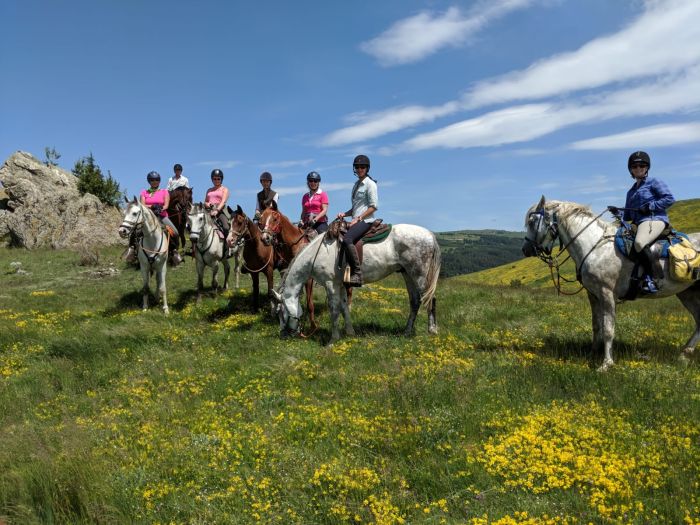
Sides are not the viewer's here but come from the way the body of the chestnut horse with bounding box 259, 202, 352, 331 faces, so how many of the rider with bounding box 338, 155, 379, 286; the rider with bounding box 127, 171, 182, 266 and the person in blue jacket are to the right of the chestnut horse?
1

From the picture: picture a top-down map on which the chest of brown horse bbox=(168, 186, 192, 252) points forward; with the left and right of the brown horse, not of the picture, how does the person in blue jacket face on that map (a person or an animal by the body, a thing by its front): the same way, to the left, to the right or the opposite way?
to the right

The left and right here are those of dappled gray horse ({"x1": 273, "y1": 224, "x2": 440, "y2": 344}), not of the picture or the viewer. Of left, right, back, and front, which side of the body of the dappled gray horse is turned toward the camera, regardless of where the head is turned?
left

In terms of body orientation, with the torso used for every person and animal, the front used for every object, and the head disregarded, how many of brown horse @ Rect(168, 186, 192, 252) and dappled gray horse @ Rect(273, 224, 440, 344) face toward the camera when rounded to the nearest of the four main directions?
1

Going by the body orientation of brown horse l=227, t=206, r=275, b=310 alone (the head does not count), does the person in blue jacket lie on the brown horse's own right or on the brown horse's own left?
on the brown horse's own left

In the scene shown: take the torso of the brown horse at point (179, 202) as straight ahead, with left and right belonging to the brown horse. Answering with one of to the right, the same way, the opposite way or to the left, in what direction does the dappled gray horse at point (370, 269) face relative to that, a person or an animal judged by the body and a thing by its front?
to the right

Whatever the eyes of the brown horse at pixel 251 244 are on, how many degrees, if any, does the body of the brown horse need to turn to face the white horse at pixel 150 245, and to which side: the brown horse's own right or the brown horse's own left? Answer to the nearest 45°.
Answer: approximately 90° to the brown horse's own right

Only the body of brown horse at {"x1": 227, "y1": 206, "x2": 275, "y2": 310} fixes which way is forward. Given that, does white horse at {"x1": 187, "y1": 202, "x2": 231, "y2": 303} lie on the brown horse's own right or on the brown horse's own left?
on the brown horse's own right
